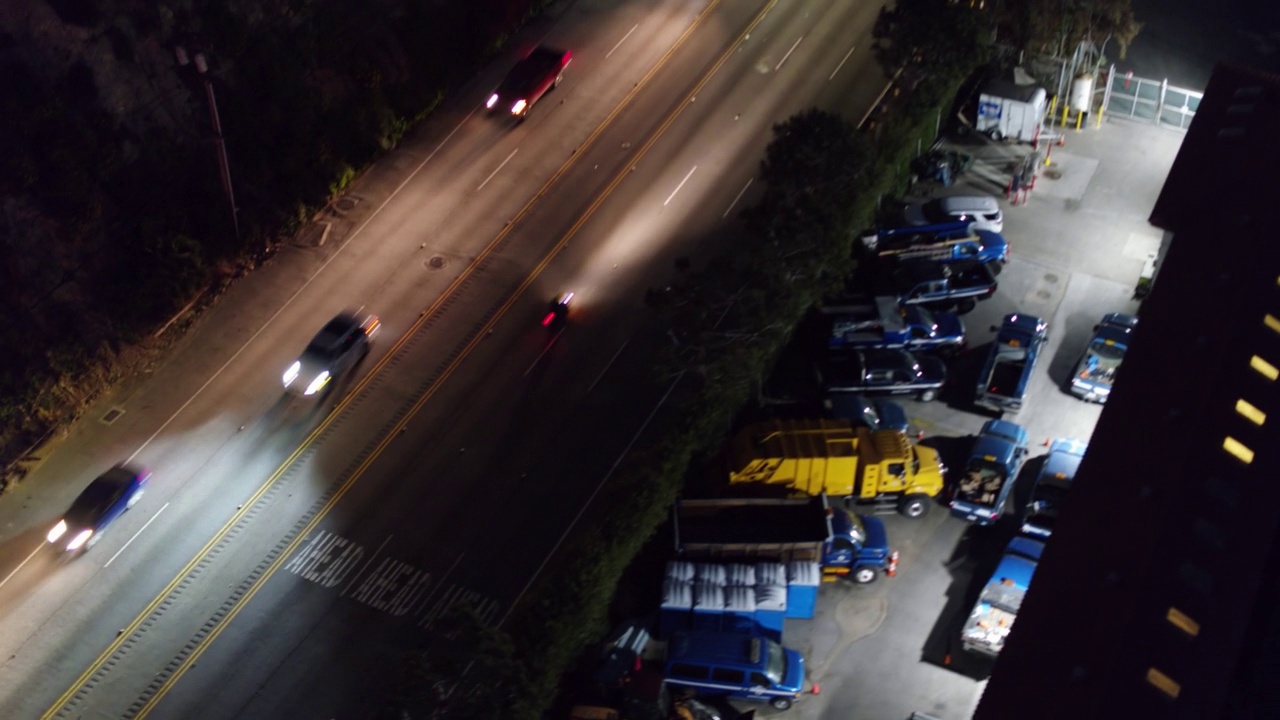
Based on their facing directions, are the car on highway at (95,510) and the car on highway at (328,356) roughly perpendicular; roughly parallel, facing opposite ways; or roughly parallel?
roughly parallel

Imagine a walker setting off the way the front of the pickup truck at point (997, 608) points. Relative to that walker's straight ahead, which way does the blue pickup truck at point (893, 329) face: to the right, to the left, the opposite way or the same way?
to the right

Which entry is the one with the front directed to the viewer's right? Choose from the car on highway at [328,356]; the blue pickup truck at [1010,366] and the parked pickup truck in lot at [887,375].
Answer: the parked pickup truck in lot

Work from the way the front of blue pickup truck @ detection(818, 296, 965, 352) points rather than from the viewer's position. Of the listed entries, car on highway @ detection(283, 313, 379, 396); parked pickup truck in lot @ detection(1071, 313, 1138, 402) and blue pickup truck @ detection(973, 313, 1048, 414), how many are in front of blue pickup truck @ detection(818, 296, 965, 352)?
2

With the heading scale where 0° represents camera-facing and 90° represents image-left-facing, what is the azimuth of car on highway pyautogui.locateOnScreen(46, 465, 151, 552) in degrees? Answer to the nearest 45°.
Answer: approximately 45°

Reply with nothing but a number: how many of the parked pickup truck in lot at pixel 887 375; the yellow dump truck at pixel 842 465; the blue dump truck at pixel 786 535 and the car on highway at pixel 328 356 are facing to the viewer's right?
3

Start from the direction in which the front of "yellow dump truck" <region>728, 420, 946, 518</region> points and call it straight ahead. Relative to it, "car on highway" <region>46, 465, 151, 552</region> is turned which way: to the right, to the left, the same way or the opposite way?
to the right

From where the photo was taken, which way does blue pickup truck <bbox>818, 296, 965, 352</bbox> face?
to the viewer's right

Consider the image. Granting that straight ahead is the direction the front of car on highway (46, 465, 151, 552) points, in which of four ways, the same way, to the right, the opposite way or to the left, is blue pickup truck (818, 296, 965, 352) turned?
to the left

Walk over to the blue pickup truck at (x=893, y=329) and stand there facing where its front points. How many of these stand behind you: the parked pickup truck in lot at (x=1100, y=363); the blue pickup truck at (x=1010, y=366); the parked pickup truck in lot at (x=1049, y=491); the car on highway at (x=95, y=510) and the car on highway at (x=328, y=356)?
2

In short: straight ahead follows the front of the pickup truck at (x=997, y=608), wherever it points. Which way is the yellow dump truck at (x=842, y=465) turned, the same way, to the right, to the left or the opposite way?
to the right

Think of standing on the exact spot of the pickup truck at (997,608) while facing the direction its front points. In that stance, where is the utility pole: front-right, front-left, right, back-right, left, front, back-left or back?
left

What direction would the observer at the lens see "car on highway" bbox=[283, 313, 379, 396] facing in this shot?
facing the viewer and to the left of the viewer

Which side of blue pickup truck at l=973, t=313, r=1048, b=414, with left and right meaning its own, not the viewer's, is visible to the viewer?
back

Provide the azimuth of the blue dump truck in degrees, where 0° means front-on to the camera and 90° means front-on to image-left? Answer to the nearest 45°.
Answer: approximately 270°

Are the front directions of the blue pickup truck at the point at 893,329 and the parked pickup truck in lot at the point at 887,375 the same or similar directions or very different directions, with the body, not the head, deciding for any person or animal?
same or similar directions

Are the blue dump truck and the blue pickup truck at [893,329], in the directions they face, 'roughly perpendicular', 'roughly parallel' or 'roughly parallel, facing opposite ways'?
roughly parallel

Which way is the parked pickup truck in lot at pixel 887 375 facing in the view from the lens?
facing to the right of the viewer

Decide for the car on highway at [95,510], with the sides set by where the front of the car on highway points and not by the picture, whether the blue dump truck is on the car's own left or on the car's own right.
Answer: on the car's own left
